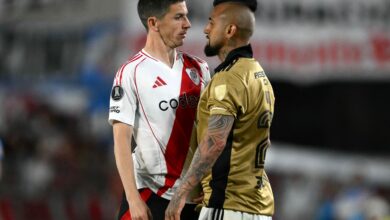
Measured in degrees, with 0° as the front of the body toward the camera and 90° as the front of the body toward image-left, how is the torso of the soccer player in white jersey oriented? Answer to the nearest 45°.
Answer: approximately 315°

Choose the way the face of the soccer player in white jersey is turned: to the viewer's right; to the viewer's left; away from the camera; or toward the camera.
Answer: to the viewer's right
